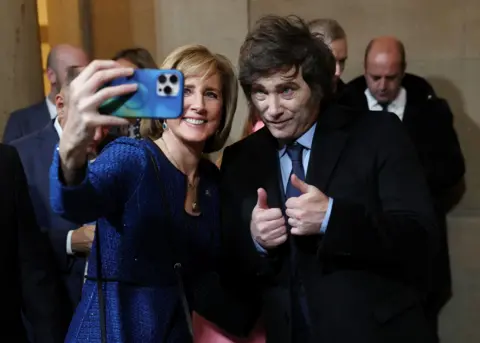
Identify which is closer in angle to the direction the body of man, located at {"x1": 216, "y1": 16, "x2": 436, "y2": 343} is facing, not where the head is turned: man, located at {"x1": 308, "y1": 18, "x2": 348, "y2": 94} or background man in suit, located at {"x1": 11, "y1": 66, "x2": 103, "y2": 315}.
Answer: the background man in suit

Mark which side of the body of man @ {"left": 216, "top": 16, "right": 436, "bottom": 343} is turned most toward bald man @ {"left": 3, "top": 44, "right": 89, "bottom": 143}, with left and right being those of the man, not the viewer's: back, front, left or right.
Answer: right

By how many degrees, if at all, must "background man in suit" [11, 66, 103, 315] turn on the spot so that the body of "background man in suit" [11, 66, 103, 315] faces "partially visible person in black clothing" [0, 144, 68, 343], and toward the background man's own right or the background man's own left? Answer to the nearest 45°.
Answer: approximately 45° to the background man's own right
